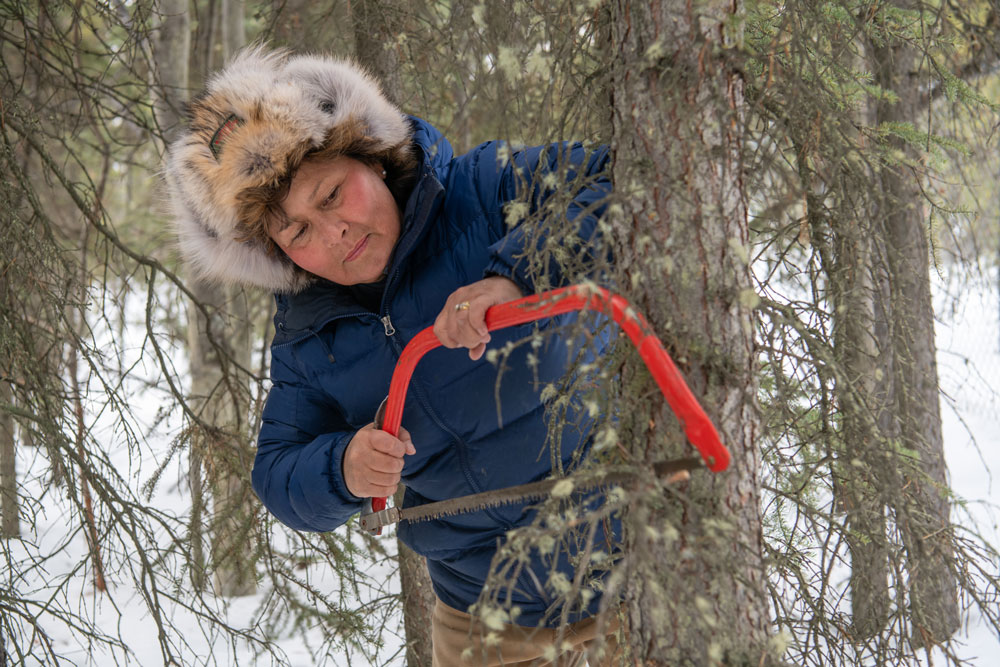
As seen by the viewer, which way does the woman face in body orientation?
toward the camera

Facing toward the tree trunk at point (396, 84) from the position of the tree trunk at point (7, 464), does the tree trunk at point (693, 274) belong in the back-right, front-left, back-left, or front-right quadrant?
front-right

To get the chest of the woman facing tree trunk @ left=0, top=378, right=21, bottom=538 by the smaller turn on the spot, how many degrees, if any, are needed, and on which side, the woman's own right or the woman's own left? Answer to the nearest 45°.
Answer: approximately 135° to the woman's own right

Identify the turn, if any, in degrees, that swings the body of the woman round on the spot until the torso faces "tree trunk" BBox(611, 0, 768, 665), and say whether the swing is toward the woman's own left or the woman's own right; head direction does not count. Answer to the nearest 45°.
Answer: approximately 45° to the woman's own left

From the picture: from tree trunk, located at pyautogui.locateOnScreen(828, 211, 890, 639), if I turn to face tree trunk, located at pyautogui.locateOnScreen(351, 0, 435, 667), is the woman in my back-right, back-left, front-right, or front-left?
front-left
